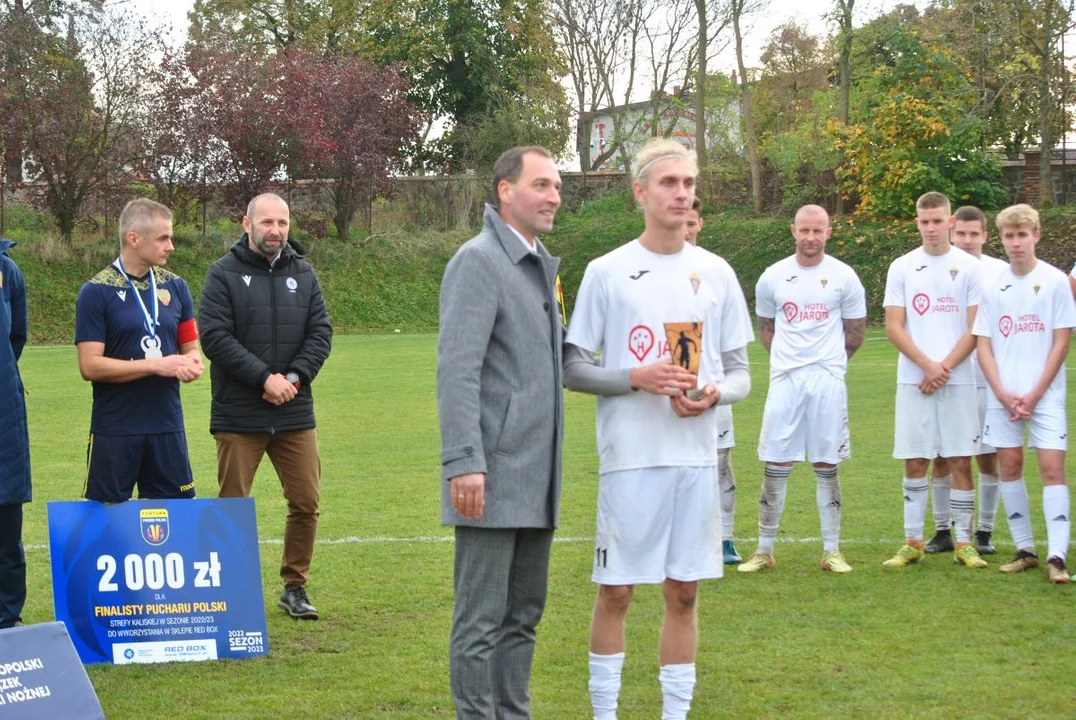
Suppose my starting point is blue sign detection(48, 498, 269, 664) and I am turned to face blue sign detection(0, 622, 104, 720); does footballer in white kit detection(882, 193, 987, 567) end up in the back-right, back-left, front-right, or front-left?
back-left

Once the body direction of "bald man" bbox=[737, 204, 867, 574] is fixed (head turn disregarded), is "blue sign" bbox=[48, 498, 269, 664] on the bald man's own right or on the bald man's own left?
on the bald man's own right

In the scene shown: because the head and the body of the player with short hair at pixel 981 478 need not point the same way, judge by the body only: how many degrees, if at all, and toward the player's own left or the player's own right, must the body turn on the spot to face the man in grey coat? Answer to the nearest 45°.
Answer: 0° — they already face them

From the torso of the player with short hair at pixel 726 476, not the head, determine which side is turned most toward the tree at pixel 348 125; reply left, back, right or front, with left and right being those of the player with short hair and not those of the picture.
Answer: back

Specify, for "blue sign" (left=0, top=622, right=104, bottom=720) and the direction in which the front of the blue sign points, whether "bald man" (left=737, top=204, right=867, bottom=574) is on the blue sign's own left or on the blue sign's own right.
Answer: on the blue sign's own left

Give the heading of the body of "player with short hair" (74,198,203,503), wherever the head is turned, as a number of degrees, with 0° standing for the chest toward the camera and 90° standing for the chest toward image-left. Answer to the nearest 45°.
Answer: approximately 315°

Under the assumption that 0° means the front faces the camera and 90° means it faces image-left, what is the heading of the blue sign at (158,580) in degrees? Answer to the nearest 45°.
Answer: approximately 0°

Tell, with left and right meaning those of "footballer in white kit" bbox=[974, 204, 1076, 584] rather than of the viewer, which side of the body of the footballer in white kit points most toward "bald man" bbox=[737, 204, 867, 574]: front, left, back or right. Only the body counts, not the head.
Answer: right
